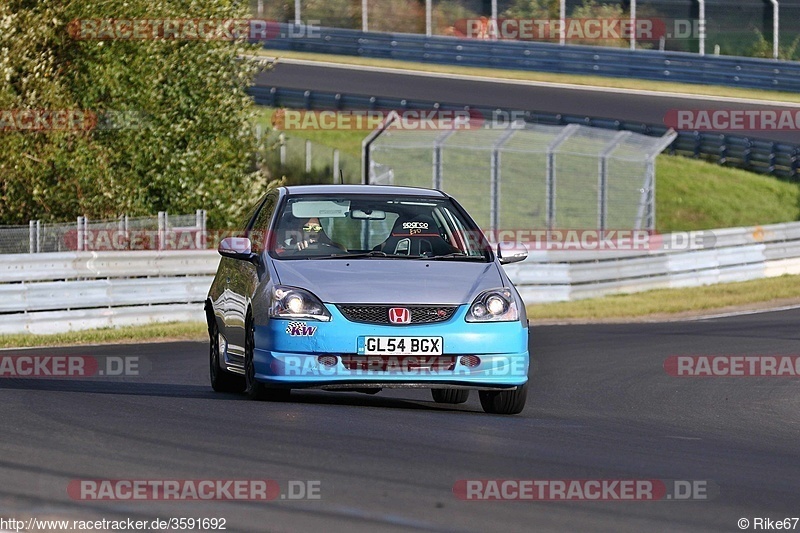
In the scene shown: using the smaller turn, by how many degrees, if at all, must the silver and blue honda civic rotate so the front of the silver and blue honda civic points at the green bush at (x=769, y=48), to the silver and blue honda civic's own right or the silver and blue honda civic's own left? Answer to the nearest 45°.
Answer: approximately 180°

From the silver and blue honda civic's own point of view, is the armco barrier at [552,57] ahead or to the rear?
to the rear

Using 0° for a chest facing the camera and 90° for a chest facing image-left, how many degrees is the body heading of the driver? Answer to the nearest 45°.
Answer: approximately 0°

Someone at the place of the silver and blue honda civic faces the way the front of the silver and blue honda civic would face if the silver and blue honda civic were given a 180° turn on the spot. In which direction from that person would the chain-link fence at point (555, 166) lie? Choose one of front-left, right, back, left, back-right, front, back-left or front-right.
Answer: front

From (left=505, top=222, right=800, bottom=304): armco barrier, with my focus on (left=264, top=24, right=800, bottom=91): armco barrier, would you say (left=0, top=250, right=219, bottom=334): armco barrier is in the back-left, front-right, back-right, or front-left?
back-left

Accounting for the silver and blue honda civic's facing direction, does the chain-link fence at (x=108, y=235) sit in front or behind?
behind

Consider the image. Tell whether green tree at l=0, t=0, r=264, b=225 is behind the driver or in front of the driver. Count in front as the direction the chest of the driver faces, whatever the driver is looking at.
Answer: behind

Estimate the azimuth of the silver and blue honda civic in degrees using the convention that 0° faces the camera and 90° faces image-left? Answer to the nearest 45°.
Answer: approximately 0°

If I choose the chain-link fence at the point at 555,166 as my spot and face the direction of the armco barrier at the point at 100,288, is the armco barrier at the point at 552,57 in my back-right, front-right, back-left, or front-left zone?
back-right

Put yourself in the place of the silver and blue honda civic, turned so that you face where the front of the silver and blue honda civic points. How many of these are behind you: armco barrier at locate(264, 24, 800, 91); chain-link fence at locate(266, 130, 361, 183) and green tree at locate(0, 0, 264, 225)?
3

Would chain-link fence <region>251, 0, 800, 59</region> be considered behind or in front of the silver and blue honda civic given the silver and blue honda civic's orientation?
behind
